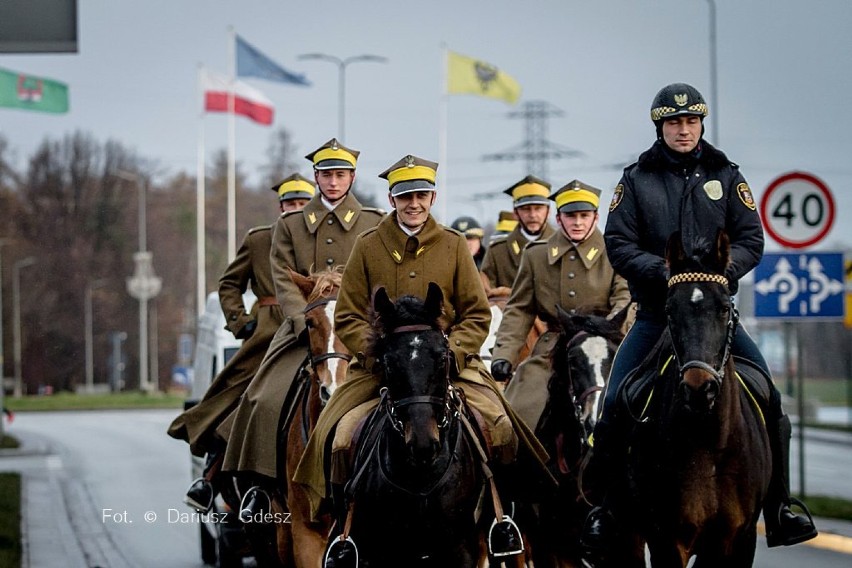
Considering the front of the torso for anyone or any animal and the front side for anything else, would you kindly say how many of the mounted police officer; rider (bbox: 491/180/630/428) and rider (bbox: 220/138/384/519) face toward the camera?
3

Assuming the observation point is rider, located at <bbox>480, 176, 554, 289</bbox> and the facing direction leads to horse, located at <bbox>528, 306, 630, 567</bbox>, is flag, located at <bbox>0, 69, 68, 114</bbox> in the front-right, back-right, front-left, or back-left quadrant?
back-right

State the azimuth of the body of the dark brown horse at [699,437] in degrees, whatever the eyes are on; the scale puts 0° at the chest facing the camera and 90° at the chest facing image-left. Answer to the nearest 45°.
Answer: approximately 0°

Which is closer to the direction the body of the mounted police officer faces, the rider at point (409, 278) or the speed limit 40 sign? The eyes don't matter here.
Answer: the rider

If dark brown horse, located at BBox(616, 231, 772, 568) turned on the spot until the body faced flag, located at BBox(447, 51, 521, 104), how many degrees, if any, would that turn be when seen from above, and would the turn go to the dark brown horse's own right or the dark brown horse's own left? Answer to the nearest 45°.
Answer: approximately 180°

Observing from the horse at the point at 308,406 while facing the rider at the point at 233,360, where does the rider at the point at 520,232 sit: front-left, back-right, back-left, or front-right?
front-right

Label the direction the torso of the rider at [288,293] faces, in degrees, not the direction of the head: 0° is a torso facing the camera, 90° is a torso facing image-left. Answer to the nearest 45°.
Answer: approximately 0°

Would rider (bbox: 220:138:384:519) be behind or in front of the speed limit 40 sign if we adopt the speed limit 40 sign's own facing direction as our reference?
in front

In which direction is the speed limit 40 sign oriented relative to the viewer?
toward the camera

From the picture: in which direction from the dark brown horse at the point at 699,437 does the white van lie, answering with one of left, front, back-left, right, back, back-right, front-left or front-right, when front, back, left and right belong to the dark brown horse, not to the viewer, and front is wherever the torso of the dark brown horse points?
back-right

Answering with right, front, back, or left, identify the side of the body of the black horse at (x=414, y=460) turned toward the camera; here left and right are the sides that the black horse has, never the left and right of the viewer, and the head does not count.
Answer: front

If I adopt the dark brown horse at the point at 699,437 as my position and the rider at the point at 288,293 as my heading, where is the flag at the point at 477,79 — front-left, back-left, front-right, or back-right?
front-right

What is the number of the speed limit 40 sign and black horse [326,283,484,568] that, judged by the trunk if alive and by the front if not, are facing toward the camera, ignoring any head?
2
